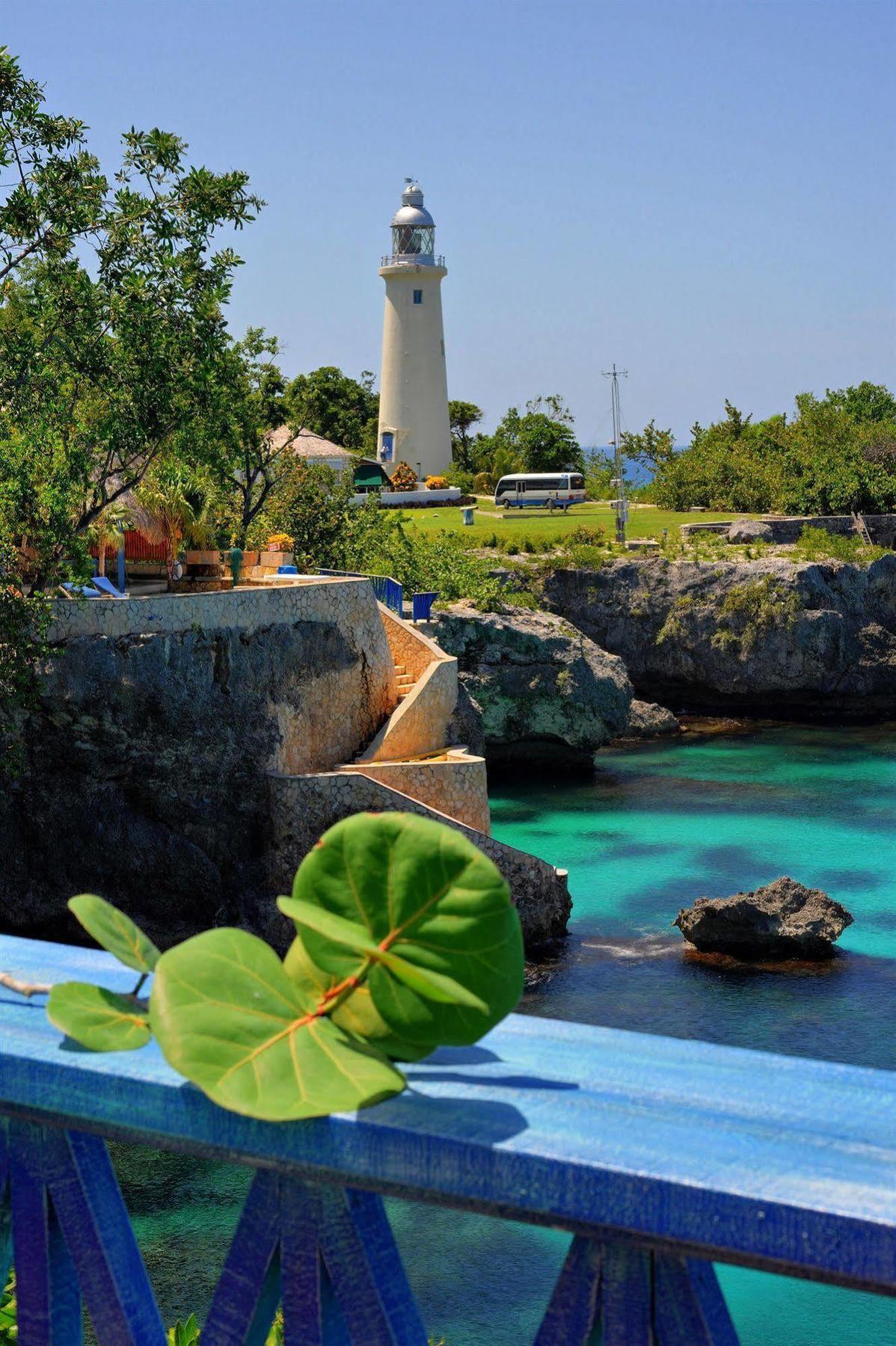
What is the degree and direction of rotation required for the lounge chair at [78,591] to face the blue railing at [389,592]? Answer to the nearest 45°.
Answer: approximately 45° to its left

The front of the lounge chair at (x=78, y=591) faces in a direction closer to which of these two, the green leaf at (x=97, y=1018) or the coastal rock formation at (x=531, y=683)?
the coastal rock formation

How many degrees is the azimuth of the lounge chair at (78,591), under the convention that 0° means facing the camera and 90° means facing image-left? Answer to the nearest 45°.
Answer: approximately 270°

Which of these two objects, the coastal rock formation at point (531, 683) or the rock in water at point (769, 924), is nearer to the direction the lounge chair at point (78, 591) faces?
the rock in water

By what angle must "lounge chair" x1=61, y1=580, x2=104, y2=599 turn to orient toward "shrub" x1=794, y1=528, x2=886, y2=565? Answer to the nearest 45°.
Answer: approximately 45° to its left

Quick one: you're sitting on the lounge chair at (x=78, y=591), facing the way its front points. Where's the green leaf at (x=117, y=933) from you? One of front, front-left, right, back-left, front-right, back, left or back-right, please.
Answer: right

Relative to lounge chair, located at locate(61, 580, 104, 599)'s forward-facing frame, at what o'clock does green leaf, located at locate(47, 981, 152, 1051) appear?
The green leaf is roughly at 3 o'clock from the lounge chair.

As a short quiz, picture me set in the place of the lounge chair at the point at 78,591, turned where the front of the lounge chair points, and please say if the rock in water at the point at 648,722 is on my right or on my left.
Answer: on my left
